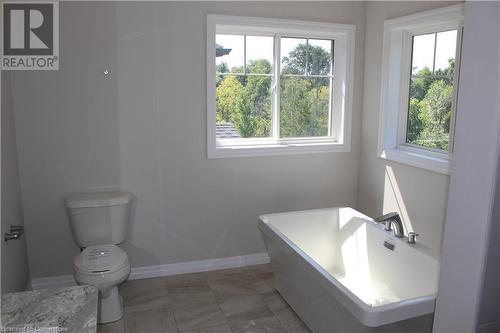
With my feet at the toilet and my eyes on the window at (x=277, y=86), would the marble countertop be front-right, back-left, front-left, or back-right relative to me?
back-right

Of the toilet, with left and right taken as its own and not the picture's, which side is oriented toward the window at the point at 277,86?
left

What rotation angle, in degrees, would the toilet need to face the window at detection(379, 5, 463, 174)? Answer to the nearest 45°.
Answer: approximately 90° to its left

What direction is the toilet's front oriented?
toward the camera

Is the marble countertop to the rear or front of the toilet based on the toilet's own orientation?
to the front

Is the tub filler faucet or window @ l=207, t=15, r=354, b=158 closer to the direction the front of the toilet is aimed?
the tub filler faucet

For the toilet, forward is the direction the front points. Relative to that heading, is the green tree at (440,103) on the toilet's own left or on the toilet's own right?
on the toilet's own left

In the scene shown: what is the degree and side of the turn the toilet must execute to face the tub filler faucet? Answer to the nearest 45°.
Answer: approximately 90° to its left
